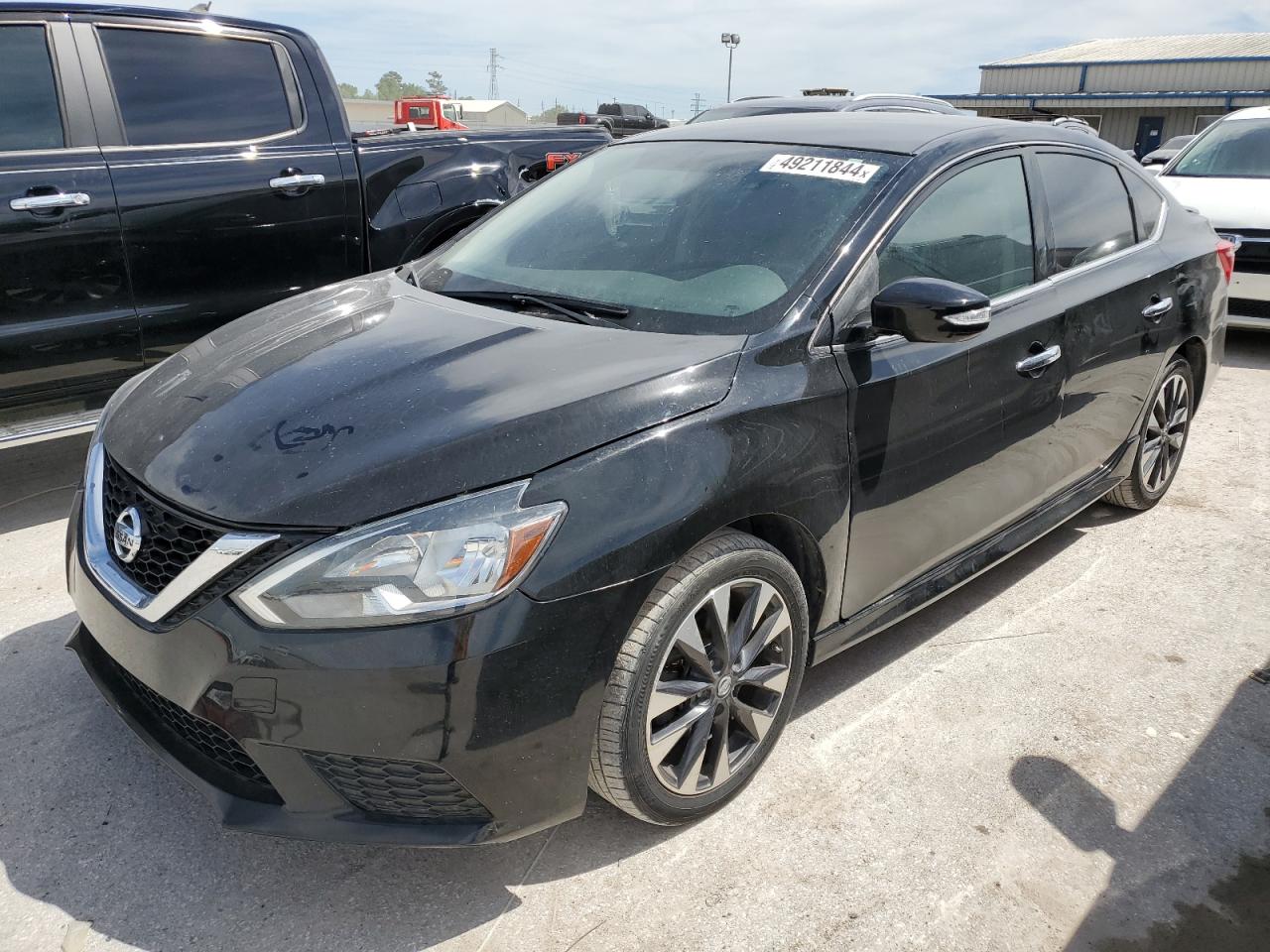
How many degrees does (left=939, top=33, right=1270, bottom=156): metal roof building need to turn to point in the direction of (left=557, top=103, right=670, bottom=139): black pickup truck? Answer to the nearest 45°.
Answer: approximately 45° to its right

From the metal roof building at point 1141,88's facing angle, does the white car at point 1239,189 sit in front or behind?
in front

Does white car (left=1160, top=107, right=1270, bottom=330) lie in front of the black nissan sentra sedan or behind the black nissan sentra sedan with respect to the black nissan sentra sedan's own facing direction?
behind

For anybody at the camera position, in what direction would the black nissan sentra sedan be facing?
facing the viewer and to the left of the viewer

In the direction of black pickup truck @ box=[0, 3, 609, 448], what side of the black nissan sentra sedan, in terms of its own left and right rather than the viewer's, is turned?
right

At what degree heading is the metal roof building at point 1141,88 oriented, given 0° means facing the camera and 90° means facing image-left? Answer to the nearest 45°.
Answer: approximately 0°

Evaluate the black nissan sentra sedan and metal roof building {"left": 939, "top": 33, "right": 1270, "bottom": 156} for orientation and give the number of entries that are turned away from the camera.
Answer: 0

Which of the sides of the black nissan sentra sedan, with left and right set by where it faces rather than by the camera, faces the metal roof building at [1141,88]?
back

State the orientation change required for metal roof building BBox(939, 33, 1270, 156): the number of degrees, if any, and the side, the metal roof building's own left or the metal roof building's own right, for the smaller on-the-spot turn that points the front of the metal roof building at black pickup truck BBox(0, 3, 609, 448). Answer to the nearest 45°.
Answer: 0° — it already faces it

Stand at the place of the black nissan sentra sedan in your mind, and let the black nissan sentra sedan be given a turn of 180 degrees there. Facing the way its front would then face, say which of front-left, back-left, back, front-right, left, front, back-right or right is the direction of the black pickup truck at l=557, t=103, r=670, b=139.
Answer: front-left

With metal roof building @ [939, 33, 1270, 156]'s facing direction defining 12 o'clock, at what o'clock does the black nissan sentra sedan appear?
The black nissan sentra sedan is roughly at 12 o'clock from the metal roof building.
